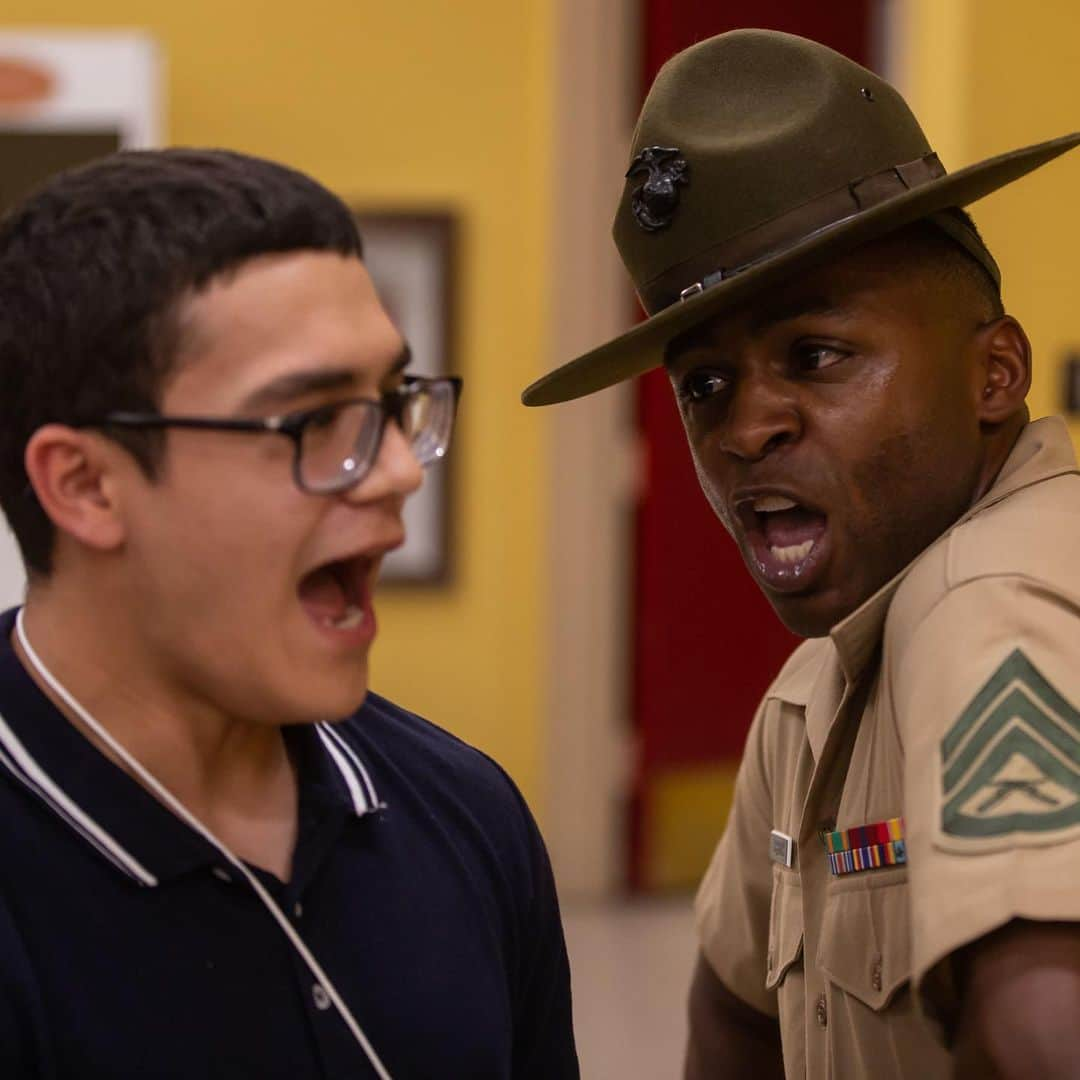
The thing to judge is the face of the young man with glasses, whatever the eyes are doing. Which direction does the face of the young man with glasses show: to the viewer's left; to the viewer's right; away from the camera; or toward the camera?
to the viewer's right

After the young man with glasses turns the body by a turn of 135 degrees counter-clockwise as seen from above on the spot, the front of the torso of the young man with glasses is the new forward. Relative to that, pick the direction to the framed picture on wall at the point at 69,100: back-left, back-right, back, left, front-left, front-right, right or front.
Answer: front

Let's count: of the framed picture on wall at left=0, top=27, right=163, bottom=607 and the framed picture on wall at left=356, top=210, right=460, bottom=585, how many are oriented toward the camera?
2

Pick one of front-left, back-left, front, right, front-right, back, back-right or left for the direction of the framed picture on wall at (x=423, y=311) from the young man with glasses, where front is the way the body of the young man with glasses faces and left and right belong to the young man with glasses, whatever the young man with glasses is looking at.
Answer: back-left

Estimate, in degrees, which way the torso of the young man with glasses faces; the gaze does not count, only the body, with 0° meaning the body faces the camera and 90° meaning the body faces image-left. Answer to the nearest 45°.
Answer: approximately 315°

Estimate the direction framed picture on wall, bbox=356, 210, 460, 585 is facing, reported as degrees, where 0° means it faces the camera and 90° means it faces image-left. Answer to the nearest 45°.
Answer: approximately 0°

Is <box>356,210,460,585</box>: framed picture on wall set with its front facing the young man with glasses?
yes
